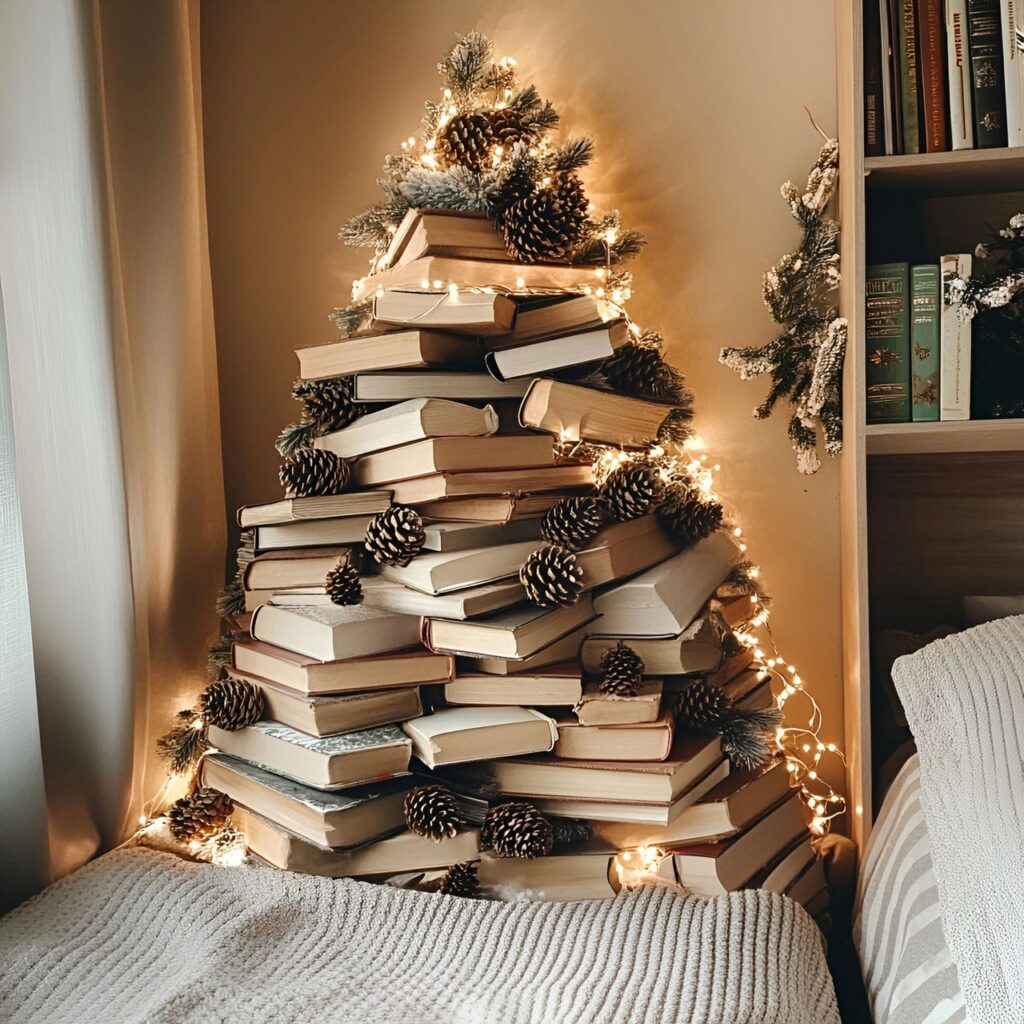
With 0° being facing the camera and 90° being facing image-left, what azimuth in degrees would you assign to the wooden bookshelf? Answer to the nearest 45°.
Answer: approximately 0°

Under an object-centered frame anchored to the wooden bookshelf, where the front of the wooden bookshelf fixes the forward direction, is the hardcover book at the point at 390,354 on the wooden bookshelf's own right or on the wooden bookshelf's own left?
on the wooden bookshelf's own right
